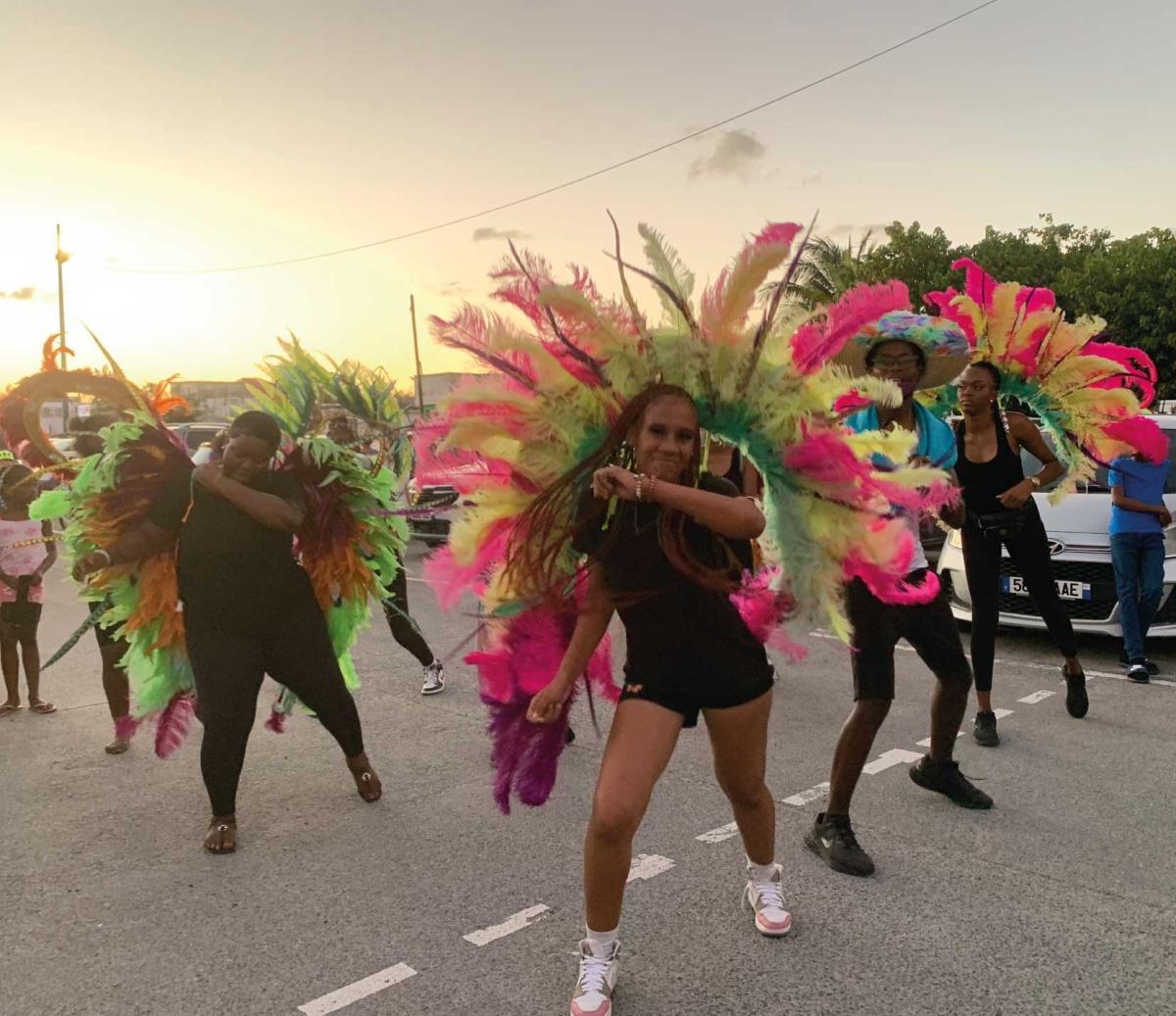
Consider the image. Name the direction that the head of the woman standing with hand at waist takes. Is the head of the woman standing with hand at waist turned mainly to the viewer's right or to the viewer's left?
to the viewer's left

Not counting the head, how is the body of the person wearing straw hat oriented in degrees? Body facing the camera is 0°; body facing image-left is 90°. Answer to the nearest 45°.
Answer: approximately 0°

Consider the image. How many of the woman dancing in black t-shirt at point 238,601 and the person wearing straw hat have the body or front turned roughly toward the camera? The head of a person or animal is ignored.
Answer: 2

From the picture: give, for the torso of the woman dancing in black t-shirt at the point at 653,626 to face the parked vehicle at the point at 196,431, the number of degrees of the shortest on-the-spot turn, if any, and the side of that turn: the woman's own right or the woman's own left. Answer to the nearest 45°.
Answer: approximately 135° to the woman's own right

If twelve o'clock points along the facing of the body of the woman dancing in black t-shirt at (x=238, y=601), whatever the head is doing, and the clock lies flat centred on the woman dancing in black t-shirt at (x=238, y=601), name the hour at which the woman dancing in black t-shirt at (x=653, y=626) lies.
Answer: the woman dancing in black t-shirt at (x=653, y=626) is roughly at 11 o'clock from the woman dancing in black t-shirt at (x=238, y=601).
